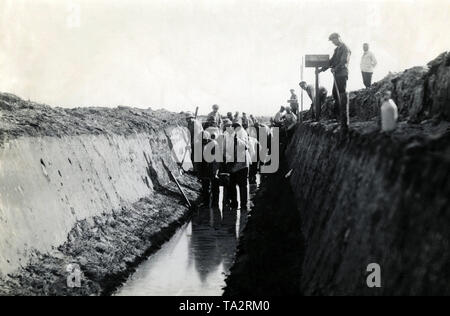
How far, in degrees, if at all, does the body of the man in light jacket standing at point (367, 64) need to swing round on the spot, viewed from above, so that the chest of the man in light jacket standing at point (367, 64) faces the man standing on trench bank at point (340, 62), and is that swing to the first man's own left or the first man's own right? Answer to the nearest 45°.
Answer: approximately 45° to the first man's own left

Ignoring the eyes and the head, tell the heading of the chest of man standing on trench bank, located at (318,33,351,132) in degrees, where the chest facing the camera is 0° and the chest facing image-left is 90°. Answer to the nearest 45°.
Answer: approximately 90°

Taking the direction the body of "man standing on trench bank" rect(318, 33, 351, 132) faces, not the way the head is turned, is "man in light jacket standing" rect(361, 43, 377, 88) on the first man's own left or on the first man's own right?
on the first man's own right

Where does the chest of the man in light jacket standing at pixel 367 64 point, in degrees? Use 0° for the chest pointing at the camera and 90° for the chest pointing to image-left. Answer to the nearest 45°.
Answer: approximately 45°
